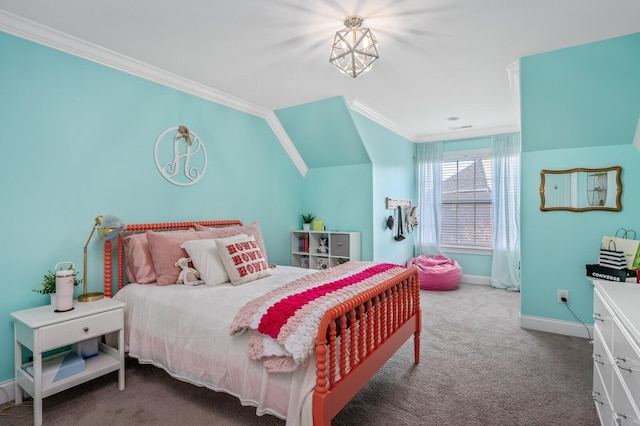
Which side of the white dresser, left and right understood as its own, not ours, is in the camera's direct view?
left

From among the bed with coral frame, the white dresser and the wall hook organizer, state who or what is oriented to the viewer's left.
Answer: the white dresser

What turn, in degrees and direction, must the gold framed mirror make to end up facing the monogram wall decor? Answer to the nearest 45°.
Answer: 0° — it already faces it

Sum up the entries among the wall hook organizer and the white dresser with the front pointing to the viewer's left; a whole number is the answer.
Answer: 1

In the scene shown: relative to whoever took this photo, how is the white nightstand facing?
facing the viewer and to the right of the viewer

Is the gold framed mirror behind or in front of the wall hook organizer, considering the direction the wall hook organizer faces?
in front

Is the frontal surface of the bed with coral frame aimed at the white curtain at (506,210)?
no

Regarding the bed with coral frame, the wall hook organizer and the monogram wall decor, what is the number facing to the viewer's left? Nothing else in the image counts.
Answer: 0

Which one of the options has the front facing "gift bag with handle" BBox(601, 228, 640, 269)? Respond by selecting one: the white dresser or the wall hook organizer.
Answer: the wall hook organizer

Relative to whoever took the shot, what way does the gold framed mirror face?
facing the viewer and to the left of the viewer

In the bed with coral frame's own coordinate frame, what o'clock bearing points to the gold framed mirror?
The gold framed mirror is roughly at 10 o'clock from the bed with coral frame.

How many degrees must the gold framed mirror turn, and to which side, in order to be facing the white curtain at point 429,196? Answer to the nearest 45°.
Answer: approximately 90° to its right

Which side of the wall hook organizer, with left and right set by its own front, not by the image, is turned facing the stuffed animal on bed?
right
